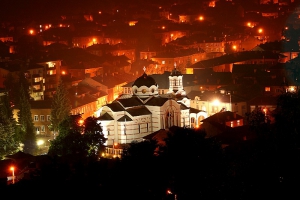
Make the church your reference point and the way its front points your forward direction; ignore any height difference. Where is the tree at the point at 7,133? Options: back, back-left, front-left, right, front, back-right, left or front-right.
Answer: back-left

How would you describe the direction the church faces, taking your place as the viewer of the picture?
facing away from the viewer and to the right of the viewer

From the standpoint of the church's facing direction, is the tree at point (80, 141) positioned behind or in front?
behind
